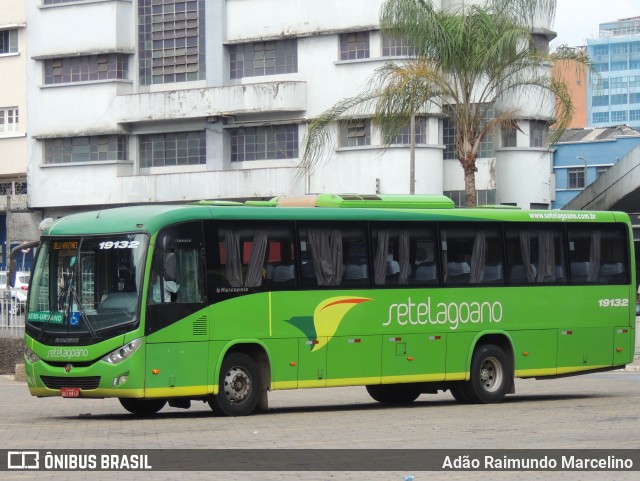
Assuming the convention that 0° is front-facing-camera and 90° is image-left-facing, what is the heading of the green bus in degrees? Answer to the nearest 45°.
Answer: approximately 45°

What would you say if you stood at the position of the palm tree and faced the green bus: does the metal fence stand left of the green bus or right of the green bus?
right

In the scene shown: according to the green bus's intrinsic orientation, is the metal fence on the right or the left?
on its right

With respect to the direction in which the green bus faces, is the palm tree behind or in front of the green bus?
behind
